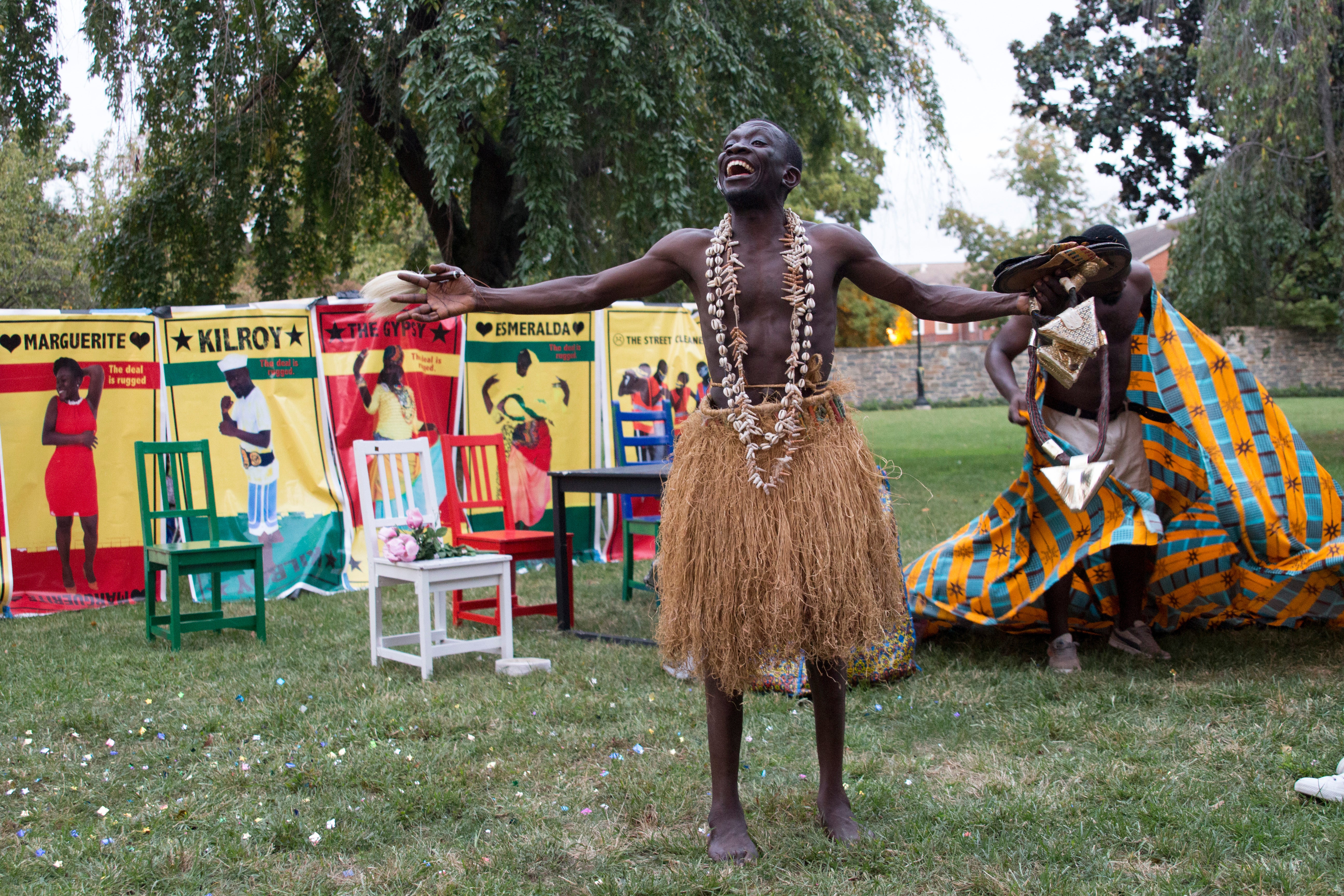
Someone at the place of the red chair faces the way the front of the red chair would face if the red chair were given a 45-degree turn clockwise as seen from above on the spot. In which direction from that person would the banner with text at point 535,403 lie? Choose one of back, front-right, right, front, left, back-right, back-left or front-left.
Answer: back

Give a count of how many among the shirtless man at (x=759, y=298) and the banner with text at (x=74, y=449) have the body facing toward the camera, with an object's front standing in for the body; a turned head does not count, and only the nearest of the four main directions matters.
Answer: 2

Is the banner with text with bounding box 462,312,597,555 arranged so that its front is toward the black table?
yes

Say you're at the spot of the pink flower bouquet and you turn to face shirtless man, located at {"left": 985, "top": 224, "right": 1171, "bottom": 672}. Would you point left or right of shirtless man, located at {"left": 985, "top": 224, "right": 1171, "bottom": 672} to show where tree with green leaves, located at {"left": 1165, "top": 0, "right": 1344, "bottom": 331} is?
left

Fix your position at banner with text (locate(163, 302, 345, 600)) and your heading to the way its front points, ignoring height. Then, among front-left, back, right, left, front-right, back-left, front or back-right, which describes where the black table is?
front-left

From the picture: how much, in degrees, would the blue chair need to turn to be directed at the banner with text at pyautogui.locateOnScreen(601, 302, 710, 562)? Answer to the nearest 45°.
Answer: approximately 135° to its left

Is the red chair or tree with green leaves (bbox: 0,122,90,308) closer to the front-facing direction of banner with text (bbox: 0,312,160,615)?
the red chair

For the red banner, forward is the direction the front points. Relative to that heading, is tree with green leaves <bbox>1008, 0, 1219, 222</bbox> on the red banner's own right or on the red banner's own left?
on the red banner's own left

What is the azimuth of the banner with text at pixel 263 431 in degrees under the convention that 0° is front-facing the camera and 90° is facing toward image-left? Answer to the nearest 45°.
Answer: approximately 0°

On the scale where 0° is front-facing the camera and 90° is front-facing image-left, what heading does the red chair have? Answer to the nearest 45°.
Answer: approximately 315°
